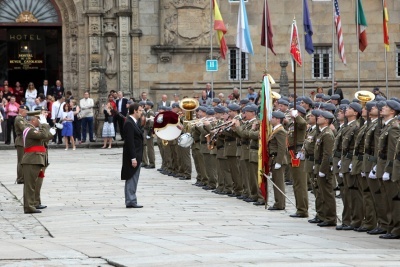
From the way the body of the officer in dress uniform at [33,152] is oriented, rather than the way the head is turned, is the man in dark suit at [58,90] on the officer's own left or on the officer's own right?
on the officer's own left

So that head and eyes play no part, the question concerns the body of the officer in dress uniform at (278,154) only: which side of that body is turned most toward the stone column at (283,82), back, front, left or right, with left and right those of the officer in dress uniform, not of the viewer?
right

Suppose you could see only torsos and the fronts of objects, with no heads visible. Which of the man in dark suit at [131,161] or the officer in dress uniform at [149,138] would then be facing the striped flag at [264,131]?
the man in dark suit

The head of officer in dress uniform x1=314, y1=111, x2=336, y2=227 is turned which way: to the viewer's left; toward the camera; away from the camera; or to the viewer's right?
to the viewer's left

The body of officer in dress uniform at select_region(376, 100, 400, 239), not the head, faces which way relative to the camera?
to the viewer's left

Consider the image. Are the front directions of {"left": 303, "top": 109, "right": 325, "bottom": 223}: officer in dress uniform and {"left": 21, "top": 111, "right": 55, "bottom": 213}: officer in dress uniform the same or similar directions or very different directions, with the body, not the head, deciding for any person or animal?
very different directions

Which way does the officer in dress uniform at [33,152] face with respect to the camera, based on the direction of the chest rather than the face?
to the viewer's right

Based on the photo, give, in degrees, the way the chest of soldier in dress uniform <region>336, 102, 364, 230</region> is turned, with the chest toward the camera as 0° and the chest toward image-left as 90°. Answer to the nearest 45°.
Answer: approximately 90°

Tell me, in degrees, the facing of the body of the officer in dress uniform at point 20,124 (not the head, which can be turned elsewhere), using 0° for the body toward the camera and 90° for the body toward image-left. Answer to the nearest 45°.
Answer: approximately 270°

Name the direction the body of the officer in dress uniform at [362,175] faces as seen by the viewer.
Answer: to the viewer's left

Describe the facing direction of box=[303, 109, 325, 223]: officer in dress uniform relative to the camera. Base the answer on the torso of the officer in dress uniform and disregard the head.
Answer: to the viewer's left

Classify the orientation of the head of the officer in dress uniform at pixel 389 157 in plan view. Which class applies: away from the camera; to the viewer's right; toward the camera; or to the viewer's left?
to the viewer's left

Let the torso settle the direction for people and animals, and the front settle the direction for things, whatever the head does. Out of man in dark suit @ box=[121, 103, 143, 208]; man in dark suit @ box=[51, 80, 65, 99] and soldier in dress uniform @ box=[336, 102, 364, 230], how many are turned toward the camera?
1

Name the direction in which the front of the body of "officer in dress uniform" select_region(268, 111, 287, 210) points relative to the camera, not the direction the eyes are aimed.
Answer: to the viewer's left

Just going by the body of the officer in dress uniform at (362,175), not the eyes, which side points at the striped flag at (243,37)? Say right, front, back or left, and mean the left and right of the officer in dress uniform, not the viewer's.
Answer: right
